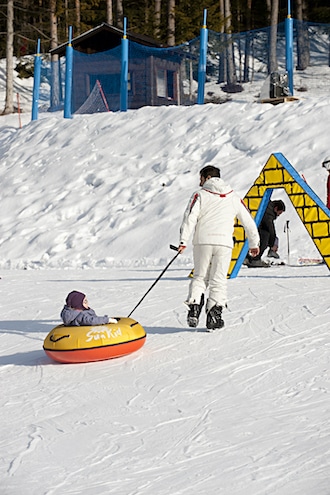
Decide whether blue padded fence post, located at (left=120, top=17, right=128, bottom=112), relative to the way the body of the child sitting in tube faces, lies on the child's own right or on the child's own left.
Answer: on the child's own left

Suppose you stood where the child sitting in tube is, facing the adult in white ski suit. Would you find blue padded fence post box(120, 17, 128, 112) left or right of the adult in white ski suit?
left

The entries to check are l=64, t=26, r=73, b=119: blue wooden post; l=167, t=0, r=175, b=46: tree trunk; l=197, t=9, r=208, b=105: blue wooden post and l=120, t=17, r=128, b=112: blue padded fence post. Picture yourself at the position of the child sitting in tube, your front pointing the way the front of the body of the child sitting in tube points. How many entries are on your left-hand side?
4

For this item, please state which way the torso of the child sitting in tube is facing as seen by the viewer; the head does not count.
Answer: to the viewer's right

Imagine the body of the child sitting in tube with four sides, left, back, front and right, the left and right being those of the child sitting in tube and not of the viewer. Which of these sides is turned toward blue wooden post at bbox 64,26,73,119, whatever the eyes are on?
left

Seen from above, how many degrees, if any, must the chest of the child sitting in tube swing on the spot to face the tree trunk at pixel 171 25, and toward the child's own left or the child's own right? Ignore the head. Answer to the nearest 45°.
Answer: approximately 90° to the child's own left

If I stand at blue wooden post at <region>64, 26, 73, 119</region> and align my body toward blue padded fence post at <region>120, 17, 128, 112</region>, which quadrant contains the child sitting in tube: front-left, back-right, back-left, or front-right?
front-right
